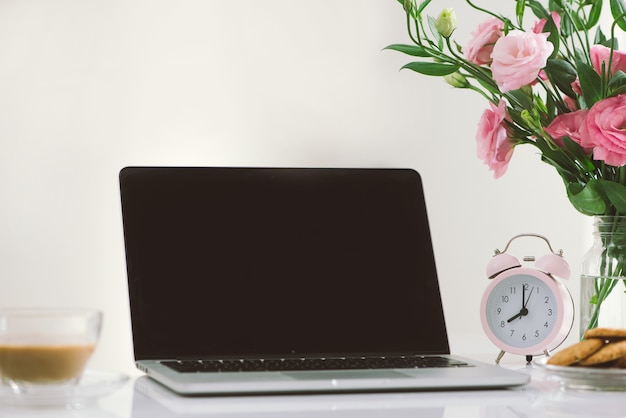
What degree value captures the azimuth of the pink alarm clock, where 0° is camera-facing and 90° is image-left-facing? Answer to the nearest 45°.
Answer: approximately 45°

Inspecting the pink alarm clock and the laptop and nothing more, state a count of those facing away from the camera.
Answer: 0
